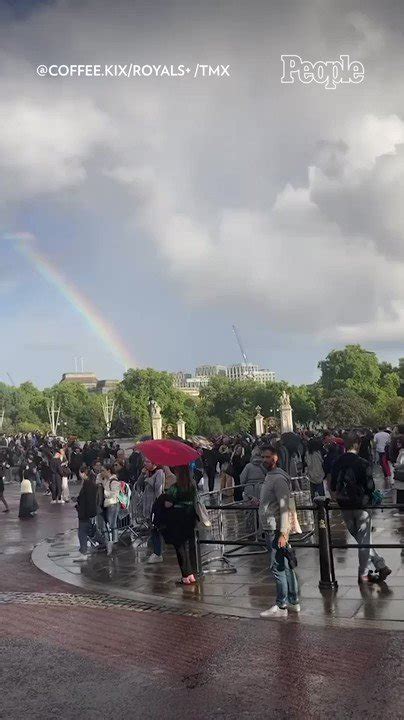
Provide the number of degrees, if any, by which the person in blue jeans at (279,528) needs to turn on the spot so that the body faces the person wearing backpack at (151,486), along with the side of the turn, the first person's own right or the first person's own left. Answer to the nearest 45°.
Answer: approximately 45° to the first person's own right

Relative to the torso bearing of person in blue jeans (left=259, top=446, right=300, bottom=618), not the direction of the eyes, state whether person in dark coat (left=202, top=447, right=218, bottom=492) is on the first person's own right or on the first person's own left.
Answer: on the first person's own right

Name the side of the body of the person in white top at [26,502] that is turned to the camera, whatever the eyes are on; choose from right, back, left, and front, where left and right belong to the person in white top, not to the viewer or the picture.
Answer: back

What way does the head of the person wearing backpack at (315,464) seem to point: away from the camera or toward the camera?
away from the camera

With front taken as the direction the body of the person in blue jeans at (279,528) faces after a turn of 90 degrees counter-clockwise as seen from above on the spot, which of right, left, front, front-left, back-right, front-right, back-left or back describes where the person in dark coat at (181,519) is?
back-right

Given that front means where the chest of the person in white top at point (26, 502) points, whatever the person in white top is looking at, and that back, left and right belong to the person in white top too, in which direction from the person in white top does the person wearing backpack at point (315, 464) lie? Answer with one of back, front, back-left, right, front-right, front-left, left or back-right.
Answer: back-right
